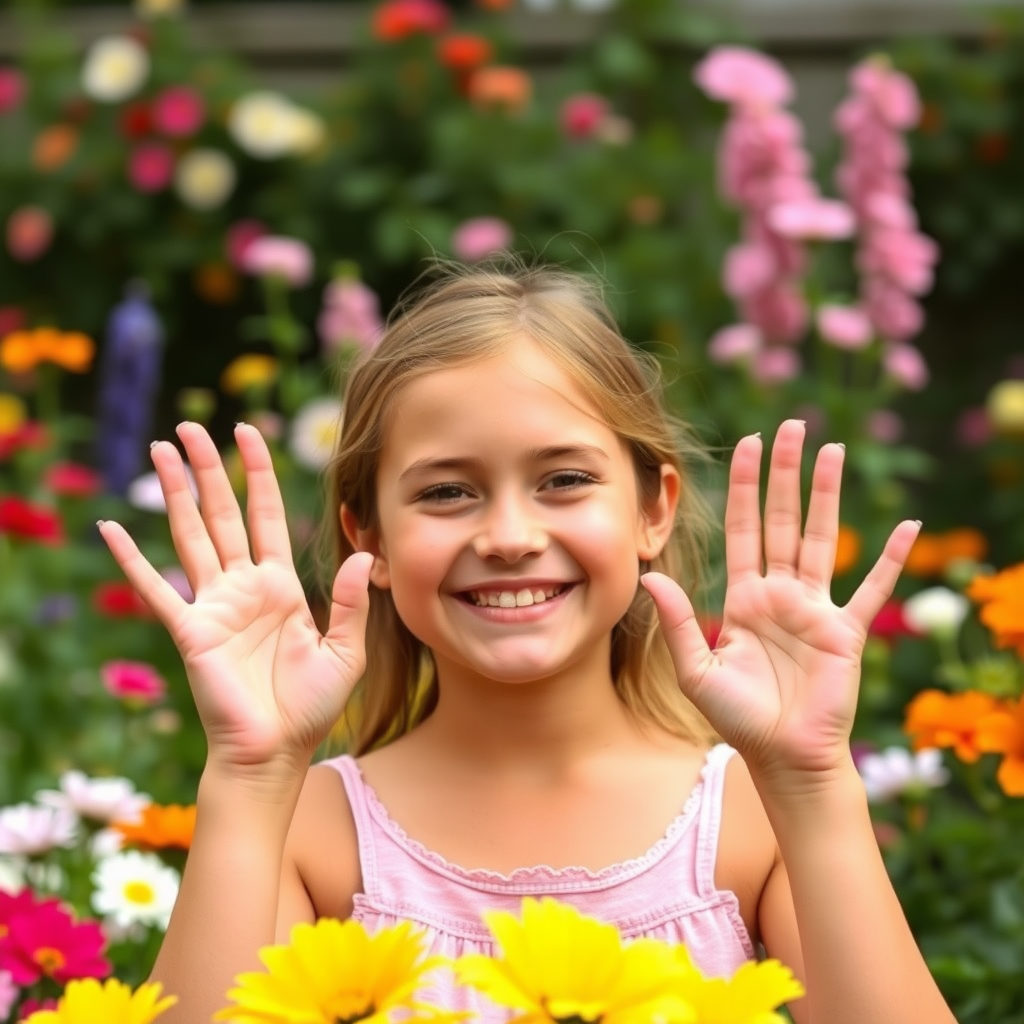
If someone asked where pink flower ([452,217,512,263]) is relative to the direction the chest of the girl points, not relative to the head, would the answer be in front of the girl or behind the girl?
behind

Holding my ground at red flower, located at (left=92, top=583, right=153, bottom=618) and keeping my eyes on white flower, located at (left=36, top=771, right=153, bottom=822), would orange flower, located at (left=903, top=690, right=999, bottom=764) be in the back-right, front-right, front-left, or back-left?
front-left

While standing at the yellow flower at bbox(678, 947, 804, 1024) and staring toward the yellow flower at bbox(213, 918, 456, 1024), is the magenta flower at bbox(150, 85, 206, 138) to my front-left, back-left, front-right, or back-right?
front-right

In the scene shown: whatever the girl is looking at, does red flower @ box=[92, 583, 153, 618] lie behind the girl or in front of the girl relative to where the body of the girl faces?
behind

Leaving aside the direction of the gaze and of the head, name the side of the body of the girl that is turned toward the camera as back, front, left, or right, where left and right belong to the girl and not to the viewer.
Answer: front

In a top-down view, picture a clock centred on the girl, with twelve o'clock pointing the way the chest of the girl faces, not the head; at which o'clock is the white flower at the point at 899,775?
The white flower is roughly at 7 o'clock from the girl.
